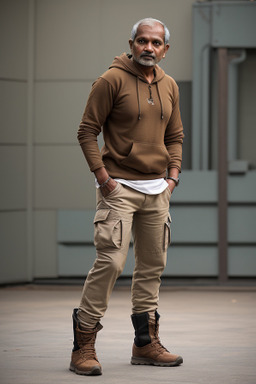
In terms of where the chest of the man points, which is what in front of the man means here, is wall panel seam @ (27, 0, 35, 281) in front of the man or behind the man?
behind

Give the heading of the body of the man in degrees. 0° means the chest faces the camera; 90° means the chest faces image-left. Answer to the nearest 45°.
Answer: approximately 315°

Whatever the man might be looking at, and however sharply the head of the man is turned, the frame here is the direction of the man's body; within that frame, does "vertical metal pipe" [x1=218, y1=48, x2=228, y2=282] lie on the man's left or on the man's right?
on the man's left
